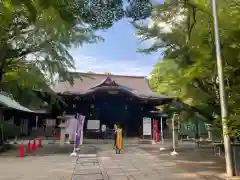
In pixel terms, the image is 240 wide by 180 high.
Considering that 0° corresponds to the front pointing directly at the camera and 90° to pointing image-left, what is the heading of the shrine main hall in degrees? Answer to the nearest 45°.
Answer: approximately 0°

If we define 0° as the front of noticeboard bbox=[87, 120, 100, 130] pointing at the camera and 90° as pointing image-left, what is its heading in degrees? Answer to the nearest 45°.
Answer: approximately 0°

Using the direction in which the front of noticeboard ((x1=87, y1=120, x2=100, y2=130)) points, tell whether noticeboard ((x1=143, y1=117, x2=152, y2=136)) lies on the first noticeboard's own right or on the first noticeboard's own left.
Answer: on the first noticeboard's own left

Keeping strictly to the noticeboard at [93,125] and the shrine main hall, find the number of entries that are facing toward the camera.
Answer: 2

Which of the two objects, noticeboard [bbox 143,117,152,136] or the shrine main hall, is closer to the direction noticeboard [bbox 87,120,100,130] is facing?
the noticeboard
